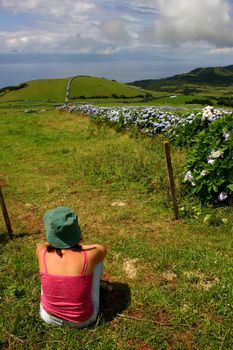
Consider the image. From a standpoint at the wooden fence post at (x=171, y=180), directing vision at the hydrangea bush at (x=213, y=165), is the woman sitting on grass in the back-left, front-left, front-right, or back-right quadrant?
back-right

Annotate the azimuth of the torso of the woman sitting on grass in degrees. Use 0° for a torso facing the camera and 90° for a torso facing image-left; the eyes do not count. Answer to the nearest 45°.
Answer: approximately 180°

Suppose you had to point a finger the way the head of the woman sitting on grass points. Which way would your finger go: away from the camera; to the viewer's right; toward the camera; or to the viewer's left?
away from the camera

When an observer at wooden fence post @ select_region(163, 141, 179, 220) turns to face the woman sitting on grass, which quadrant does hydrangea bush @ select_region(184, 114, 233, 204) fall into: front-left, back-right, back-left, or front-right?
back-left

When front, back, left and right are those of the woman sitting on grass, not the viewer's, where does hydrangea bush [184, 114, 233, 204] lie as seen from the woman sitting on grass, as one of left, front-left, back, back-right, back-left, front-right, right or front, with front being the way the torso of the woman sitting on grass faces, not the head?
front-right

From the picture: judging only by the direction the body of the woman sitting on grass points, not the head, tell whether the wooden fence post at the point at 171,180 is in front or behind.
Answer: in front
